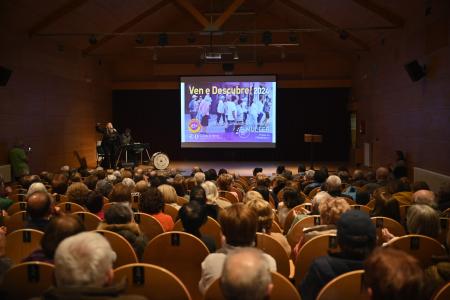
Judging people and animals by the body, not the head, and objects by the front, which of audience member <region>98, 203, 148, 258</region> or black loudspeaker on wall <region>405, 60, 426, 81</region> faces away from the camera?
the audience member

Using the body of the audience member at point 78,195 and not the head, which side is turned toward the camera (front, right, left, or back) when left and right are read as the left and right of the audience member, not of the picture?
back

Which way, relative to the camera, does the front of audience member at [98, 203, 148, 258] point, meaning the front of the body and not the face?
away from the camera

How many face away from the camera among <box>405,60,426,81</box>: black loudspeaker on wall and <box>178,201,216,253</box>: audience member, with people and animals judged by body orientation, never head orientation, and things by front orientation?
1

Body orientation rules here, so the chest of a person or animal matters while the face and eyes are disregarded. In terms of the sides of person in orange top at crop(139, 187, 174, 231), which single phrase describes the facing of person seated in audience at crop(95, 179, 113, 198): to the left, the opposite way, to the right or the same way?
the same way

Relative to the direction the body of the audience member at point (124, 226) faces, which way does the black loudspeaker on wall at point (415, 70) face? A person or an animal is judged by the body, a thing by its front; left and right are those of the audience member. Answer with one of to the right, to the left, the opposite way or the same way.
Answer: to the left

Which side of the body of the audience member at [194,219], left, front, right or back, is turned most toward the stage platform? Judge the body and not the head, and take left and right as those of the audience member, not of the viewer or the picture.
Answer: front

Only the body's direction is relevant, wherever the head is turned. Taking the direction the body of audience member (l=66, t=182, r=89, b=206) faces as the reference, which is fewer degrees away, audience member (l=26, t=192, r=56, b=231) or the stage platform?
the stage platform

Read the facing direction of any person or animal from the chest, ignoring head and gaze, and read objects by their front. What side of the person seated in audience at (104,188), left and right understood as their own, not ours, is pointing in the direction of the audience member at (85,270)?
back

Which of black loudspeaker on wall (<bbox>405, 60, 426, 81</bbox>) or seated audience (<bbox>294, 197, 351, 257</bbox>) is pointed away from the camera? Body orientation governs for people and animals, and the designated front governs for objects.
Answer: the seated audience

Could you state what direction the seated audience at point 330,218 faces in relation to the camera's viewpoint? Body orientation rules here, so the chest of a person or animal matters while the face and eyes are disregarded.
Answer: facing away from the viewer

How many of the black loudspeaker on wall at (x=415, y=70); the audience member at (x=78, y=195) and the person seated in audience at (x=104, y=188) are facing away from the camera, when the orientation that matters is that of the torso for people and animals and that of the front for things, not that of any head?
2

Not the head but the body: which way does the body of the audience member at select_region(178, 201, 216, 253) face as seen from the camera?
away from the camera

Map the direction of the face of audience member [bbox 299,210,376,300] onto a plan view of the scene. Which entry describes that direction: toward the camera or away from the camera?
away from the camera

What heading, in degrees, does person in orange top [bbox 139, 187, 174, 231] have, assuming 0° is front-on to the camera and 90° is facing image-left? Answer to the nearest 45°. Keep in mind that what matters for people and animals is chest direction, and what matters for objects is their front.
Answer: approximately 180°

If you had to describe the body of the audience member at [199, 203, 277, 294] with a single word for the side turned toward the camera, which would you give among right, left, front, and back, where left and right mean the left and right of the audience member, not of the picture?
back

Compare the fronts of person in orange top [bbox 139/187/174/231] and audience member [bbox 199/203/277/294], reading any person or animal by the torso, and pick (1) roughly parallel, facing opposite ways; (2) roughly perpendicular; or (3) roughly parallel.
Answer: roughly parallel

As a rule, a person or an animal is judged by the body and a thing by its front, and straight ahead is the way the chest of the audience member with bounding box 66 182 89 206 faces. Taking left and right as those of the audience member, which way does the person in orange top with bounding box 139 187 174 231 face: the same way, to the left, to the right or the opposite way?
the same way

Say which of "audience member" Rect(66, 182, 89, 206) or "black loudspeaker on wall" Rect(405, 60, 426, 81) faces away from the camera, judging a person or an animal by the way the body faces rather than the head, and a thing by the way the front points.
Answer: the audience member

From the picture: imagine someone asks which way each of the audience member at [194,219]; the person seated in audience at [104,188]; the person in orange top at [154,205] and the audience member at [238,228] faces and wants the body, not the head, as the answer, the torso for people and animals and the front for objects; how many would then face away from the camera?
4

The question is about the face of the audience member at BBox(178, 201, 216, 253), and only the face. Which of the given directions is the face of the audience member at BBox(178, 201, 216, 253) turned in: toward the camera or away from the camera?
away from the camera

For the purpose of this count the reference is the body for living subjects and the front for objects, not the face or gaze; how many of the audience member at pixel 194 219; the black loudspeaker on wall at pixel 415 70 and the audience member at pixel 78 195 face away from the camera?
2
